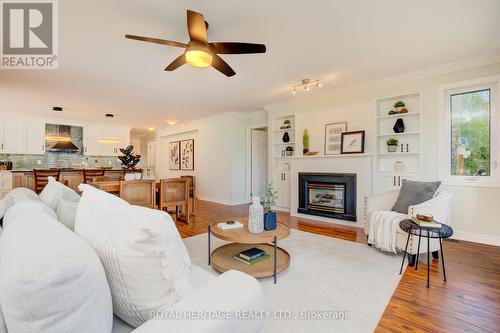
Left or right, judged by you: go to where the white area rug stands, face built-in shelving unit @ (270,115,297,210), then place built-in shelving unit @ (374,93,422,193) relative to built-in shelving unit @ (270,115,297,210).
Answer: right

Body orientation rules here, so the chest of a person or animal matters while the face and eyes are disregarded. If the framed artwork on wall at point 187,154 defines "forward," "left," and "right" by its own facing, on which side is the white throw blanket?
on its left

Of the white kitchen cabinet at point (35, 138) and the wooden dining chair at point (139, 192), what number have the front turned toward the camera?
1

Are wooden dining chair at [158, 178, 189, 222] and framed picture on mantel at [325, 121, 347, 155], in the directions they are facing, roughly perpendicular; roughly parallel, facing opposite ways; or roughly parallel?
roughly perpendicular

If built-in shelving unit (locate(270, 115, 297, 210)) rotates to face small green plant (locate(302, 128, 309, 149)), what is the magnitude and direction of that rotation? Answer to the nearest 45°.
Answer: approximately 90° to its left

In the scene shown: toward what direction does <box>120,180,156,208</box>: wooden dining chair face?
away from the camera

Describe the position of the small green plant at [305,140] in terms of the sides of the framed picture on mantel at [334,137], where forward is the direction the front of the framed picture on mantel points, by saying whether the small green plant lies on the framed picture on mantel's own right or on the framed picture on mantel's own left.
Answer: on the framed picture on mantel's own right

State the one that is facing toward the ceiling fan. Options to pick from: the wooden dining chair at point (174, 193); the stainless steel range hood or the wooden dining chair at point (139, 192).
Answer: the stainless steel range hood

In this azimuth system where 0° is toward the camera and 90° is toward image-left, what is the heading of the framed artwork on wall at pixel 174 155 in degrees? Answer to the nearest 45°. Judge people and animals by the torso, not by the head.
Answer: approximately 45°
